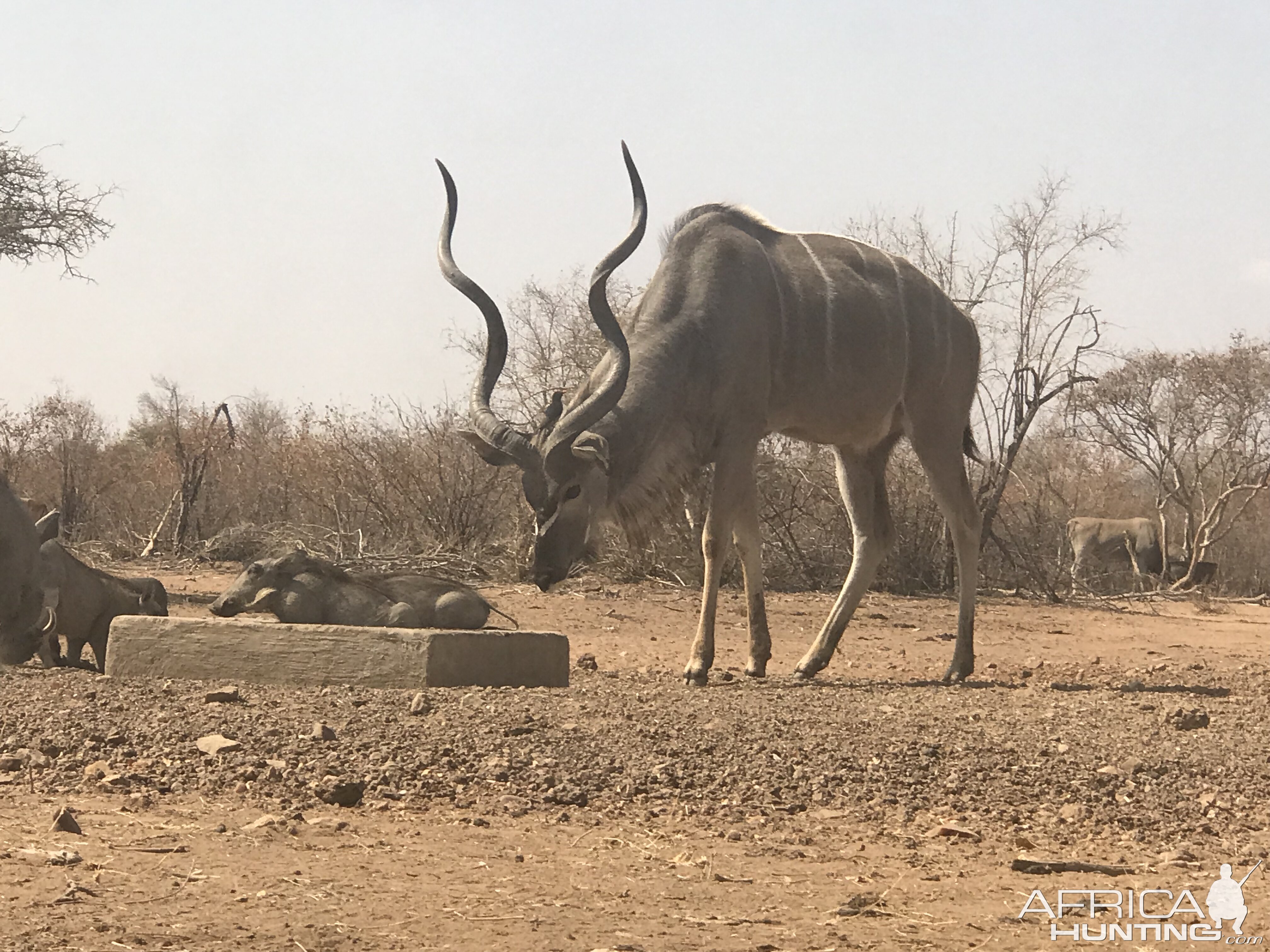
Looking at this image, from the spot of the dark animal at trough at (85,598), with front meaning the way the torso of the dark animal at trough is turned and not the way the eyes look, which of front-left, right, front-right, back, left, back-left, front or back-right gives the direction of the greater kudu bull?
front-right

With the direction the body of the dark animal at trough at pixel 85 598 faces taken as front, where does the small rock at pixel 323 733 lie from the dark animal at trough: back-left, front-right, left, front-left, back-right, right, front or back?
right

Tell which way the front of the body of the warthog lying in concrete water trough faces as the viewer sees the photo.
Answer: to the viewer's left

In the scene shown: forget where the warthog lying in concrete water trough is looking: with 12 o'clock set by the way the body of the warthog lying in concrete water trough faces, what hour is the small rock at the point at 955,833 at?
The small rock is roughly at 8 o'clock from the warthog lying in concrete water trough.

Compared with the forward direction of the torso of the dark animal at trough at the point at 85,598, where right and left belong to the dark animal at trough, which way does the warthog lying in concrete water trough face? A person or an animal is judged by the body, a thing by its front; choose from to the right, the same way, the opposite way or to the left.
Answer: the opposite way

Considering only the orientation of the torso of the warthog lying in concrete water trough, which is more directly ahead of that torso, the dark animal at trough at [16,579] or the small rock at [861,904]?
the dark animal at trough

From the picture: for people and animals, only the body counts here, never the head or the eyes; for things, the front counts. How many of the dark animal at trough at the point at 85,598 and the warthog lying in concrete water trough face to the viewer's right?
1

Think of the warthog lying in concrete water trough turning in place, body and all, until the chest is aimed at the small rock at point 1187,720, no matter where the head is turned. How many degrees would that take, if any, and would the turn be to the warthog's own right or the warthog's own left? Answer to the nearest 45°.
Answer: approximately 135° to the warthog's own left

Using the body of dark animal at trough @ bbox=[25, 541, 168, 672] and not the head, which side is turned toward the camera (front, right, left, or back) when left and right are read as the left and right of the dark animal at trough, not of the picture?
right
